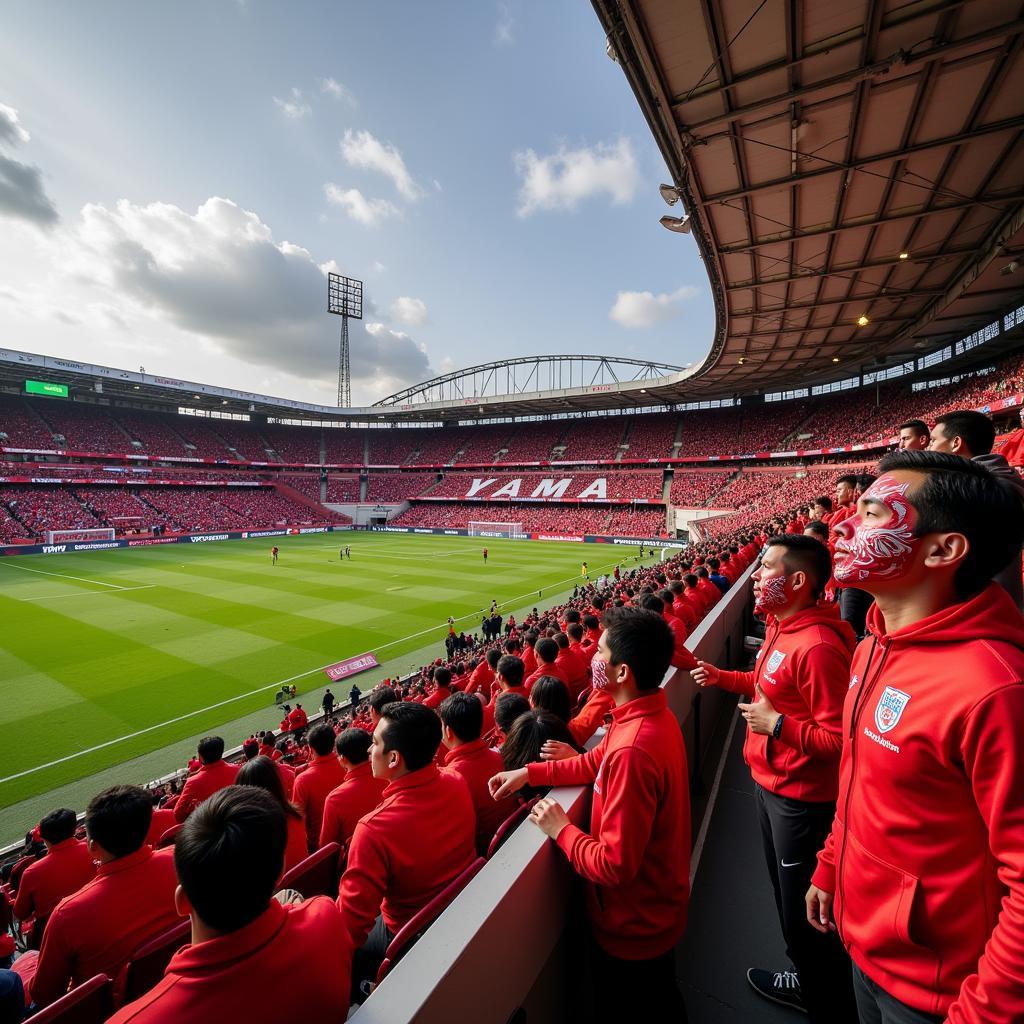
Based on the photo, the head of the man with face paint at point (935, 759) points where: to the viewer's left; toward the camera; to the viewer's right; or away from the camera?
to the viewer's left

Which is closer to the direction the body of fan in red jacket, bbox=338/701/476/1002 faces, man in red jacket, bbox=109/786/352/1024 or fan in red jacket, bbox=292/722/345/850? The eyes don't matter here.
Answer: the fan in red jacket

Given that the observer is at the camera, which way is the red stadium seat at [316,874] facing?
facing away from the viewer and to the left of the viewer

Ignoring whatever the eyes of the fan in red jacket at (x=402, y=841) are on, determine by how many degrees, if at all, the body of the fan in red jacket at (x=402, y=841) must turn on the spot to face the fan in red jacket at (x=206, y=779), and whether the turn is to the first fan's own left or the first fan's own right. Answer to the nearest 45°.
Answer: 0° — they already face them

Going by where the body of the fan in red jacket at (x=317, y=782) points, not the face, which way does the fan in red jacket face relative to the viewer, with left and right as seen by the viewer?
facing away from the viewer and to the left of the viewer

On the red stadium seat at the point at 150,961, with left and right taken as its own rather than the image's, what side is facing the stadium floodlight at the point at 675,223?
right

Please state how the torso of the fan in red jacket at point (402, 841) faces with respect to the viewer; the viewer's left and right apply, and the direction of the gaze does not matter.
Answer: facing away from the viewer and to the left of the viewer

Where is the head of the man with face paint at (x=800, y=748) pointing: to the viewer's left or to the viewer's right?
to the viewer's left

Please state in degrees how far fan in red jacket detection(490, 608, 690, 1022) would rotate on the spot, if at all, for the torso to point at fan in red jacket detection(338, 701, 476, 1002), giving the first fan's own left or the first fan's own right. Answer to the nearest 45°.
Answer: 0° — they already face them

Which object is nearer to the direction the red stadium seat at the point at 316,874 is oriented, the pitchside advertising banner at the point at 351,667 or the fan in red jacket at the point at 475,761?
the pitchside advertising banner

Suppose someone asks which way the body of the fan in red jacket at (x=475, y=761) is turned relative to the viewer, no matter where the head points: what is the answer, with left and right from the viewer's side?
facing away from the viewer and to the left of the viewer

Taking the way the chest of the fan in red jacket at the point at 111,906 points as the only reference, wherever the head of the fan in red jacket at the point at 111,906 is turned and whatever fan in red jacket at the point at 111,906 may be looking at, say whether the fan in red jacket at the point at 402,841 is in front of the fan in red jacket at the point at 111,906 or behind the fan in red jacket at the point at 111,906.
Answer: behind
